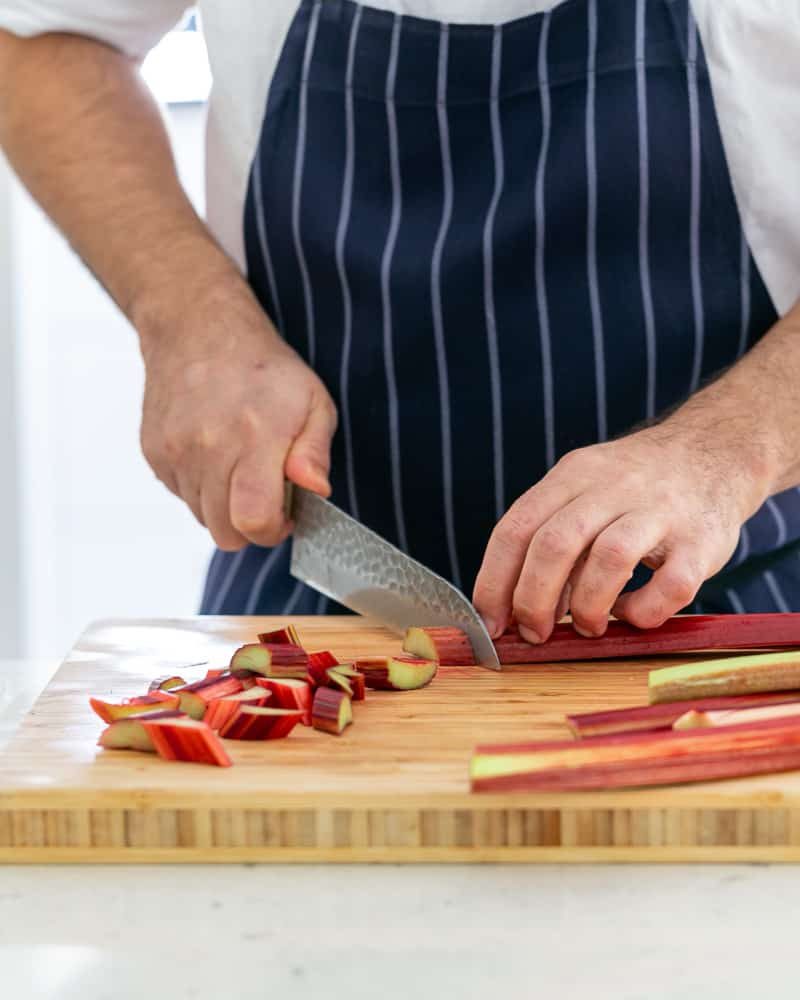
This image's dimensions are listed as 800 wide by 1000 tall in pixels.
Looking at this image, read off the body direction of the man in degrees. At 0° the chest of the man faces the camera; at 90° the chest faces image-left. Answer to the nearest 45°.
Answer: approximately 0°

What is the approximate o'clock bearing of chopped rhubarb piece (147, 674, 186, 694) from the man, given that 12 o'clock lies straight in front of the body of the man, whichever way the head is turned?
The chopped rhubarb piece is roughly at 1 o'clock from the man.

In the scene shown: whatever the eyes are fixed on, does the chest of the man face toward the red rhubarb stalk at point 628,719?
yes

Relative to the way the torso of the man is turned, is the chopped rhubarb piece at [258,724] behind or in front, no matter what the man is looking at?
in front

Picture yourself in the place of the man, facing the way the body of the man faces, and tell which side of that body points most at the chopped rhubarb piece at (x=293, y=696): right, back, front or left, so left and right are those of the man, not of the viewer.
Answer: front

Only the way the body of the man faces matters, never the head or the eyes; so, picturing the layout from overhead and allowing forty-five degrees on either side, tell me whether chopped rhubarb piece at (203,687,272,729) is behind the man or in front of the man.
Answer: in front

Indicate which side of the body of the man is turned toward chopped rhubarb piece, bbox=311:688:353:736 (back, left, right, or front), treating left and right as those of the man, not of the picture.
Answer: front

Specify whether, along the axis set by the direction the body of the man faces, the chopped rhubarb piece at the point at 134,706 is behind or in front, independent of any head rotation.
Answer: in front

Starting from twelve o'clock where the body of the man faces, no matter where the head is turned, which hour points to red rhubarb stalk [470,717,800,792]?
The red rhubarb stalk is roughly at 12 o'clock from the man.
